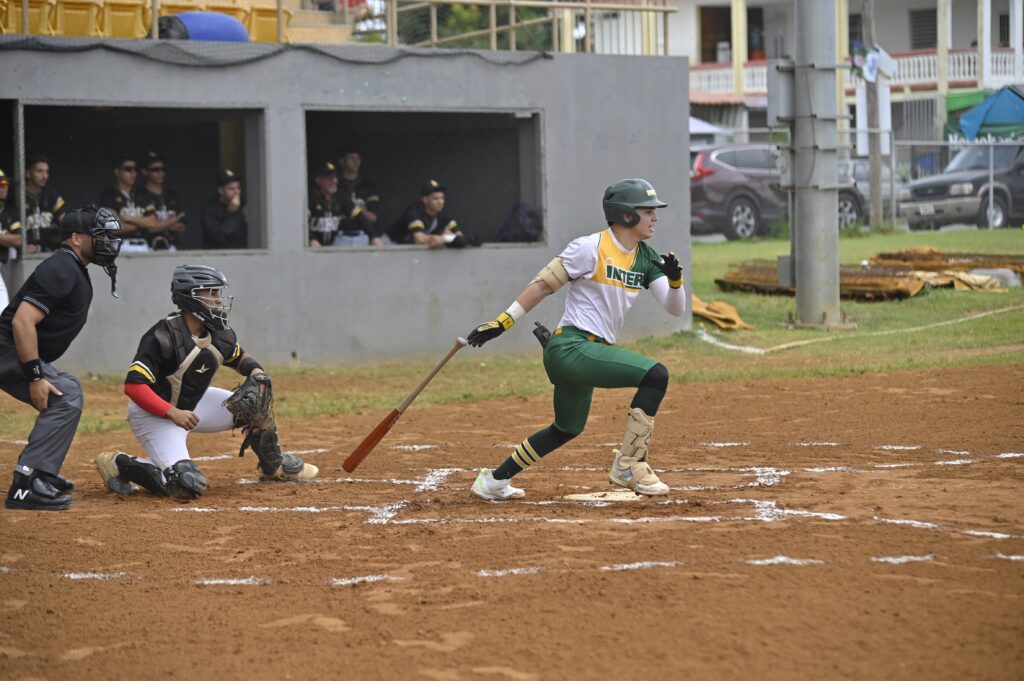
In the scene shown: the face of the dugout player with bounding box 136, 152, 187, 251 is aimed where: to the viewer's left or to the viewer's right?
to the viewer's right

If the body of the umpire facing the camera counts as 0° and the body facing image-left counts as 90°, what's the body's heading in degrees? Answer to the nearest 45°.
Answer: approximately 270°

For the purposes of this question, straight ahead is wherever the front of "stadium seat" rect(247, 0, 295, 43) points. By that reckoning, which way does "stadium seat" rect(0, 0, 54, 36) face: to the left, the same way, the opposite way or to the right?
the same way

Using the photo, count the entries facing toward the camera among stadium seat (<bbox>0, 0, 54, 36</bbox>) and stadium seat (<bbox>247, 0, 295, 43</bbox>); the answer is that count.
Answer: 2

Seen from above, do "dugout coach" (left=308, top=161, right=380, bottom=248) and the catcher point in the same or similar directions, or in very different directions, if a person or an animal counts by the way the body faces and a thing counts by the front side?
same or similar directions

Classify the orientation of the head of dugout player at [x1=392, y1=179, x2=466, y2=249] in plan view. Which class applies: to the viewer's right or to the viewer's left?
to the viewer's right

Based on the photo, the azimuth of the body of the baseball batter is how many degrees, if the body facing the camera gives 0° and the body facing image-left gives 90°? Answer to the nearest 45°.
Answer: approximately 315°

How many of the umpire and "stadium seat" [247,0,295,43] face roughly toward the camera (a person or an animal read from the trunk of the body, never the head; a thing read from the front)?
1

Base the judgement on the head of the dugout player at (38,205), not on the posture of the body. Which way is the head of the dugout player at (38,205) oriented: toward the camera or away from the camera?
toward the camera

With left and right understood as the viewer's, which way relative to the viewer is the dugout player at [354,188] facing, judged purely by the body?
facing the viewer and to the right of the viewer

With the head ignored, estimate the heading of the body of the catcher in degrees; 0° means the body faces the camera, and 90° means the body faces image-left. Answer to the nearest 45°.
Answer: approximately 315°

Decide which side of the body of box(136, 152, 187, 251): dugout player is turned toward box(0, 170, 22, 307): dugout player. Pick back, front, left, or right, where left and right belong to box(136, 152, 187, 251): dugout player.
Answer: right

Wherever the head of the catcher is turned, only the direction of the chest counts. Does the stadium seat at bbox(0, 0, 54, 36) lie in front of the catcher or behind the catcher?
behind

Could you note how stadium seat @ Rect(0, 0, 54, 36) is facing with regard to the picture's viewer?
facing the viewer
